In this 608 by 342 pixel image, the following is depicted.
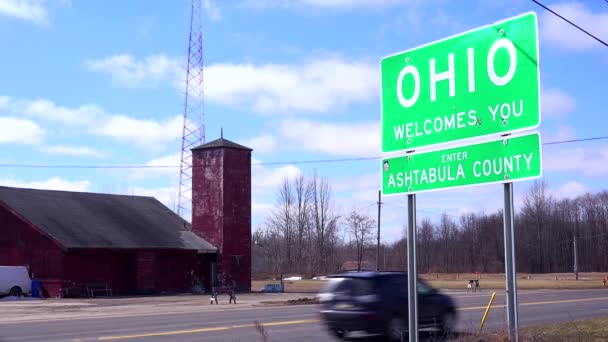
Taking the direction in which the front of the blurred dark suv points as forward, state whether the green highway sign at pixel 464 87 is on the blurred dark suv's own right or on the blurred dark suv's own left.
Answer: on the blurred dark suv's own right

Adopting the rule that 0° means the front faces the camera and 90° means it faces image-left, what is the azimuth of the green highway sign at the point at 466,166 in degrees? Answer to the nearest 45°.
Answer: approximately 45°

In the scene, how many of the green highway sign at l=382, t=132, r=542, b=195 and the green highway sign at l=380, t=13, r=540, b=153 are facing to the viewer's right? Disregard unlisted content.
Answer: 0

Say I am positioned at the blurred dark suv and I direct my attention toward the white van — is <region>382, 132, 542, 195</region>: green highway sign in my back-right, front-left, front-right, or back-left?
back-left

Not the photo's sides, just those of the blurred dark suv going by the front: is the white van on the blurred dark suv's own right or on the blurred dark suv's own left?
on the blurred dark suv's own left

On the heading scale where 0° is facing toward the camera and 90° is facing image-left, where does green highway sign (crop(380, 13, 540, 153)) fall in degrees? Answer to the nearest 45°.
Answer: approximately 45°

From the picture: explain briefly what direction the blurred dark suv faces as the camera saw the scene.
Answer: facing away from the viewer and to the right of the viewer

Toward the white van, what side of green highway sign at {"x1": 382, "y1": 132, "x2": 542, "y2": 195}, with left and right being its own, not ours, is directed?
right

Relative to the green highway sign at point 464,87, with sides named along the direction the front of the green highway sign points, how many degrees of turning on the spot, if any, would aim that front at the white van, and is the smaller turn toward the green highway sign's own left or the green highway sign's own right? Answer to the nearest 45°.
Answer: approximately 90° to the green highway sign's own right

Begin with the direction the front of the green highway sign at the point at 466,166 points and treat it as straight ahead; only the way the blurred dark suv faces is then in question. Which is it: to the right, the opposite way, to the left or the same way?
the opposite way

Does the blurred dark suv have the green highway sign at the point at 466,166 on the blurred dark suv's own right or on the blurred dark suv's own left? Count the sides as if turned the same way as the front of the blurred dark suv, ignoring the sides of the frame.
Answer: on the blurred dark suv's own right

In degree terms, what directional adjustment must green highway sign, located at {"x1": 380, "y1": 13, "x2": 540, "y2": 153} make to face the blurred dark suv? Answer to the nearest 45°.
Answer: approximately 135° to its right
